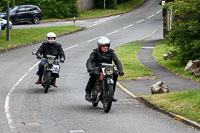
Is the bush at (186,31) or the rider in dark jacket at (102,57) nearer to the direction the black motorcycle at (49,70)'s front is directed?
the rider in dark jacket

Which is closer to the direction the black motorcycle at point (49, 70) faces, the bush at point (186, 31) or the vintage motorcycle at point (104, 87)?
the vintage motorcycle

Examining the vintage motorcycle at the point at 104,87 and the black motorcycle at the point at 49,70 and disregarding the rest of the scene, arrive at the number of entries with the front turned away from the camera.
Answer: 0

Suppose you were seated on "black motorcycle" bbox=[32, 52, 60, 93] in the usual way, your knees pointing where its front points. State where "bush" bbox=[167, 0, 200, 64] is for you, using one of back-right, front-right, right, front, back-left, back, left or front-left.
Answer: back-left

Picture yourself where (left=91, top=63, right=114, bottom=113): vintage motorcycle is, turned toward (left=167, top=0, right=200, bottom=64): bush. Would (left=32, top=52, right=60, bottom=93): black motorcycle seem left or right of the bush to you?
left

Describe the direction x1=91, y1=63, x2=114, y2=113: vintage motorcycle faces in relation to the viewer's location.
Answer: facing the viewer and to the right of the viewer

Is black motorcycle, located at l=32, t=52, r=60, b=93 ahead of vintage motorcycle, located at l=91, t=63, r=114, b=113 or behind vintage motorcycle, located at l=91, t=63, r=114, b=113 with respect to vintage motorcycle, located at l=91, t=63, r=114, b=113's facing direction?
behind

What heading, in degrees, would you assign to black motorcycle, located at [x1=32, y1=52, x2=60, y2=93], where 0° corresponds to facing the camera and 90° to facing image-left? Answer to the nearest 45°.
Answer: approximately 0°

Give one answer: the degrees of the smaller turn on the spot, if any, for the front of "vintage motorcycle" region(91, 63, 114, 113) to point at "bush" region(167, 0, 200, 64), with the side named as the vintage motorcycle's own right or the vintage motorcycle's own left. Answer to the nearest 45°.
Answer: approximately 135° to the vintage motorcycle's own left
